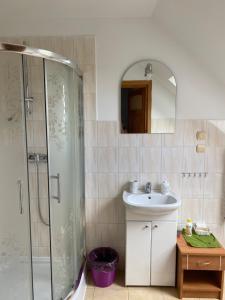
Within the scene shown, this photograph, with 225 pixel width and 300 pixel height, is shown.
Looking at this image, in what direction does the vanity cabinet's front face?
toward the camera

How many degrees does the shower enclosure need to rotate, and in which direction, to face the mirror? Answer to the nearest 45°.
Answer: approximately 45° to its left

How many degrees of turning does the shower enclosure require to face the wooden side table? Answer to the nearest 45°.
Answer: approximately 45° to its left

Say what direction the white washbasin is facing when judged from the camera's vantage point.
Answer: facing the viewer

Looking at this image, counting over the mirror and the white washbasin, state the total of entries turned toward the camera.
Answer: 2

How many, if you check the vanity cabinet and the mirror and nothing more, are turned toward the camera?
2

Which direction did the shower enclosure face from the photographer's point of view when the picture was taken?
facing the viewer and to the right of the viewer

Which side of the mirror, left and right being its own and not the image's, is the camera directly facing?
front
